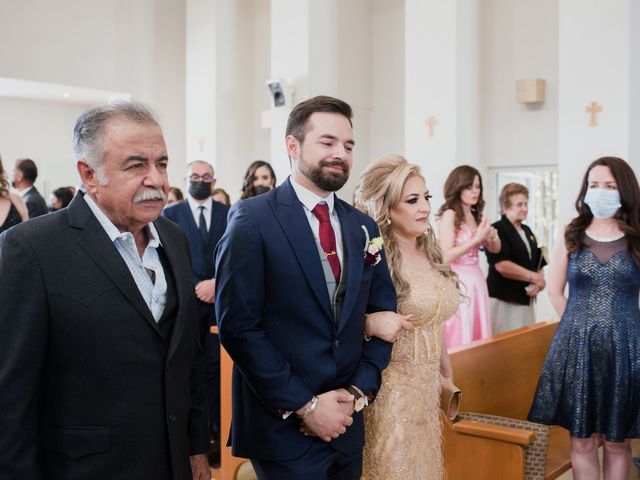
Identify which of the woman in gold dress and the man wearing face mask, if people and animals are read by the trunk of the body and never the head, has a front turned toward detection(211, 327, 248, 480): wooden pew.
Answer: the man wearing face mask

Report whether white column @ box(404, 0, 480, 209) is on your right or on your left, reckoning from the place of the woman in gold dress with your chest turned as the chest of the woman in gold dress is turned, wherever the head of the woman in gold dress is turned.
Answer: on your left

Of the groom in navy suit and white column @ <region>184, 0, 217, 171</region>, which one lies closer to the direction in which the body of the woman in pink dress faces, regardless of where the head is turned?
the groom in navy suit

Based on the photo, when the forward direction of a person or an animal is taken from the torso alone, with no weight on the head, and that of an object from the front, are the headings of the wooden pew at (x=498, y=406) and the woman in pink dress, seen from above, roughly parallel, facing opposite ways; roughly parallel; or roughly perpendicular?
roughly parallel

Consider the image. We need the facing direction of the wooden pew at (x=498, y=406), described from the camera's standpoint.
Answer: facing the viewer and to the right of the viewer

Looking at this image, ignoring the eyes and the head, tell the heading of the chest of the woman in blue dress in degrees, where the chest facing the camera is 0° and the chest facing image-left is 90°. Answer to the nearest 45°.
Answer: approximately 0°

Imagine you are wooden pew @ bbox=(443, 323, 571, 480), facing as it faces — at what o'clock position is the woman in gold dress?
The woman in gold dress is roughly at 2 o'clock from the wooden pew.

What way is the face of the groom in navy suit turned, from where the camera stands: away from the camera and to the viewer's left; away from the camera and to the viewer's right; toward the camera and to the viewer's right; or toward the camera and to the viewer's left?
toward the camera and to the viewer's right

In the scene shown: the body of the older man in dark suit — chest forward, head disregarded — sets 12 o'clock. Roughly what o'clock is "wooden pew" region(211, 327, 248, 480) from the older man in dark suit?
The wooden pew is roughly at 8 o'clock from the older man in dark suit.

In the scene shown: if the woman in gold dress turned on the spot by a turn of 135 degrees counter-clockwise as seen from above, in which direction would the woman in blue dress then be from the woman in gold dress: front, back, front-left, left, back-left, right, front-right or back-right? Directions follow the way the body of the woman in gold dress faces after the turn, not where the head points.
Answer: front-right

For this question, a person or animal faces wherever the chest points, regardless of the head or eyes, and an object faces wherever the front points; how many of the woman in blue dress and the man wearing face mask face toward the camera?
2

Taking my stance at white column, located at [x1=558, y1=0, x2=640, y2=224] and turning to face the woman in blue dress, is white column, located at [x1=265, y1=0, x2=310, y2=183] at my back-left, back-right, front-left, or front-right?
back-right

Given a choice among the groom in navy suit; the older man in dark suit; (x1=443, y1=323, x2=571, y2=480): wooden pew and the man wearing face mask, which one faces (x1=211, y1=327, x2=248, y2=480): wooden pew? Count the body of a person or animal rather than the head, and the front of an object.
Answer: the man wearing face mask

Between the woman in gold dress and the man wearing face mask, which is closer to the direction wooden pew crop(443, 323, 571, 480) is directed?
the woman in gold dress

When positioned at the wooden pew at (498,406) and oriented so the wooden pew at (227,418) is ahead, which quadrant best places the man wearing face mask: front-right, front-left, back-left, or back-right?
front-right

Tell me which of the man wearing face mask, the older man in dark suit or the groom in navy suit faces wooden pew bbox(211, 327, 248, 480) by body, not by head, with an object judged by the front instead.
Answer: the man wearing face mask

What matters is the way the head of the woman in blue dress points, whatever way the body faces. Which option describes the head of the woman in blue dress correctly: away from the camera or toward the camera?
toward the camera
